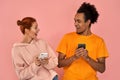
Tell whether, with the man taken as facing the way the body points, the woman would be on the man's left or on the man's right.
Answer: on the man's right

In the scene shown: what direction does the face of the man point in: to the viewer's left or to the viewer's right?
to the viewer's left

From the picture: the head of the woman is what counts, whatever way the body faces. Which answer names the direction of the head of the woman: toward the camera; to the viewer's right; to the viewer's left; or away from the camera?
to the viewer's right

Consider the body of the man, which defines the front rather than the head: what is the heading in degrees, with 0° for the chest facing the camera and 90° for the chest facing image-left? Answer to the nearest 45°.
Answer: approximately 0°
